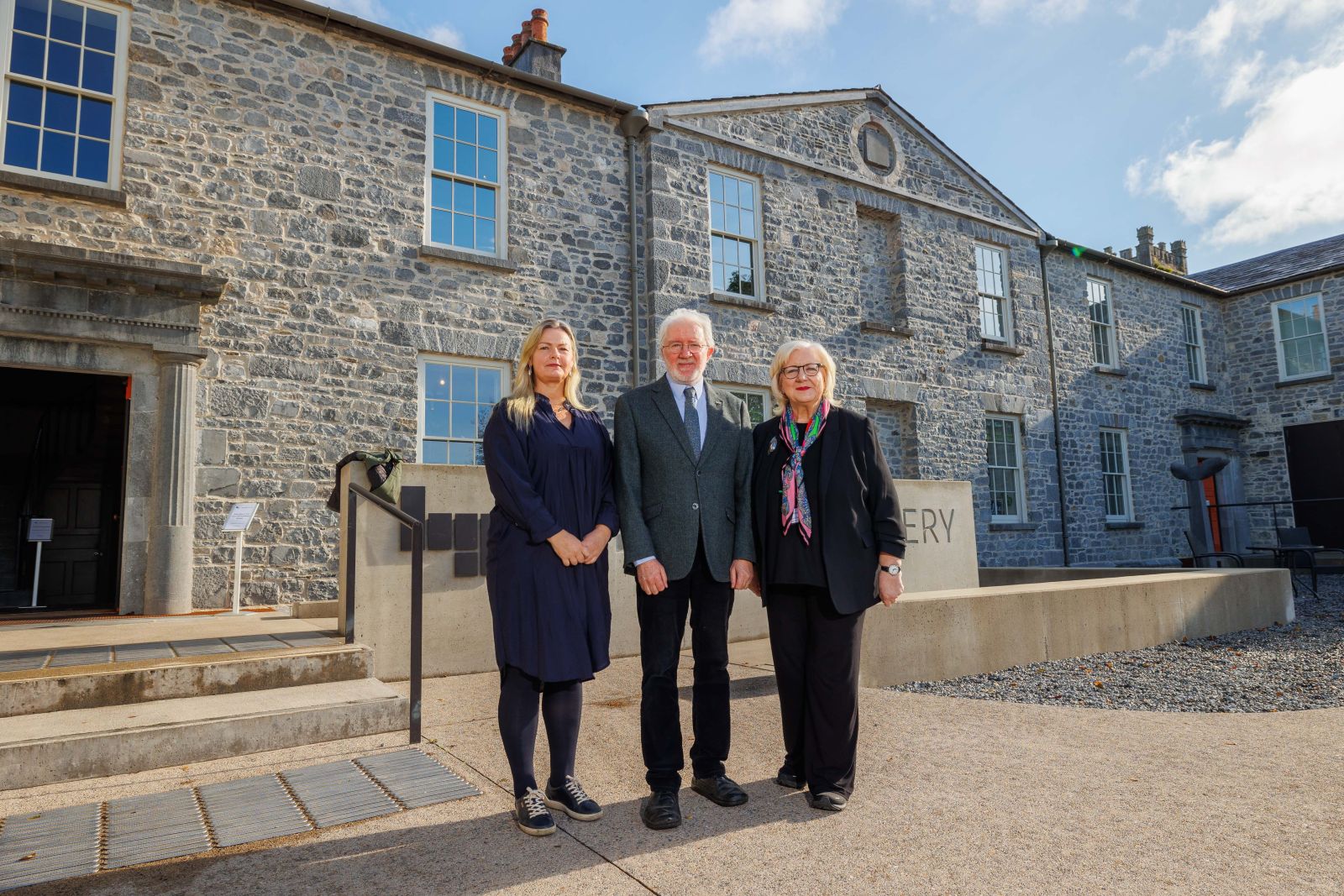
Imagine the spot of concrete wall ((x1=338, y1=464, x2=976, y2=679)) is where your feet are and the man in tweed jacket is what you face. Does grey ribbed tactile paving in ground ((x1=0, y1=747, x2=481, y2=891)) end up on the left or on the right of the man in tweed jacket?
right

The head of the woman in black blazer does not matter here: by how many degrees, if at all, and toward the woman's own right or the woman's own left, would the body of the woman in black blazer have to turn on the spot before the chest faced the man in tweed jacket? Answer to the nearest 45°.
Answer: approximately 45° to the woman's own right

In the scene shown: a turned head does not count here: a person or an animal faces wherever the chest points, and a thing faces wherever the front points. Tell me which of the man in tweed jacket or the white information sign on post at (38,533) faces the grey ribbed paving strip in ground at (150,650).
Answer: the white information sign on post

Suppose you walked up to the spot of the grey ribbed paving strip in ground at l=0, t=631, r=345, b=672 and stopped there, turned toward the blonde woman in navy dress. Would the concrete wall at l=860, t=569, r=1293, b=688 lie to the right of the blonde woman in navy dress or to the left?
left

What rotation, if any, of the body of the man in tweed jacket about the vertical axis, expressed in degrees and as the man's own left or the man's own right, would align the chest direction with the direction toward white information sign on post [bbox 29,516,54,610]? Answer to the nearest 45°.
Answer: approximately 135° to the man's own right

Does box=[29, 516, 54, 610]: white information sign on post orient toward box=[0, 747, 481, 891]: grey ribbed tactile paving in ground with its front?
yes

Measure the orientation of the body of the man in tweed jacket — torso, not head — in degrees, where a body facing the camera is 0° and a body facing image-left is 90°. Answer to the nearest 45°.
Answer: approximately 0°

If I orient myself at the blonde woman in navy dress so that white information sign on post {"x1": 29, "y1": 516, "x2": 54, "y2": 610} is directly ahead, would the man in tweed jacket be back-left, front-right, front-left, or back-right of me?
back-right

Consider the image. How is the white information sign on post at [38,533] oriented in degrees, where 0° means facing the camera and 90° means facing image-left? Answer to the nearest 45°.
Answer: approximately 0°

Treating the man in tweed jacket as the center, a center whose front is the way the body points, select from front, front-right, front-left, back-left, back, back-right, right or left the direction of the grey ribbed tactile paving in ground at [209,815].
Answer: right

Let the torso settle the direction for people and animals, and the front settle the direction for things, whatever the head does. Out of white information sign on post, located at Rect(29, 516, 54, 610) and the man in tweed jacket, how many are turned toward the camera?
2

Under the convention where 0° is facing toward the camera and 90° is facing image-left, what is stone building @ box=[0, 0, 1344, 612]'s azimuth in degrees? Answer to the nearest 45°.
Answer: approximately 315°

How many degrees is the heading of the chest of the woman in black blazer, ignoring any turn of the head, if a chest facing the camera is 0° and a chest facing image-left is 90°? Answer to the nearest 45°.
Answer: approximately 45°

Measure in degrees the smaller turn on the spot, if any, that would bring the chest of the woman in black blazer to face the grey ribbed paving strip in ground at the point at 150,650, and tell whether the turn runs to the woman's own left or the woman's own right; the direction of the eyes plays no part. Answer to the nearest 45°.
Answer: approximately 45° to the woman's own right

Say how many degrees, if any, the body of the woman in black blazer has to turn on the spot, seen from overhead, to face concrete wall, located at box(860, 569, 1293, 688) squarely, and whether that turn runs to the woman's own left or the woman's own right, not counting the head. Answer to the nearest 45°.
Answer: approximately 180°
